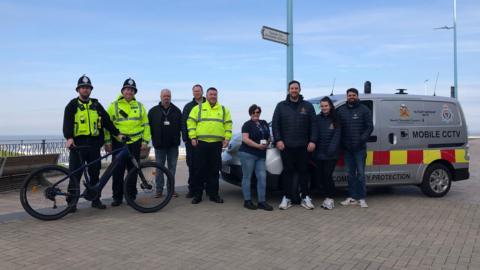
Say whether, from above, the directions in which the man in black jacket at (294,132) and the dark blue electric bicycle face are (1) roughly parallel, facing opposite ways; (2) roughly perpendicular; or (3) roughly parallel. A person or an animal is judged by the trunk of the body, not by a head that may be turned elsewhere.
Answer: roughly perpendicular

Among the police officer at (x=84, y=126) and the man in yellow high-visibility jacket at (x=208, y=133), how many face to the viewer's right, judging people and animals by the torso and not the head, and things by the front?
0

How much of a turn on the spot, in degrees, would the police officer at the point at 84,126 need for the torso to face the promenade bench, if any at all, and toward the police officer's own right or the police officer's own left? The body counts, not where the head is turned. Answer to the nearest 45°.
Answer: approximately 135° to the police officer's own right

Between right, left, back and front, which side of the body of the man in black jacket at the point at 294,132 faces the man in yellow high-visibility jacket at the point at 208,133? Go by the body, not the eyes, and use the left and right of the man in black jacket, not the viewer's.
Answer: right

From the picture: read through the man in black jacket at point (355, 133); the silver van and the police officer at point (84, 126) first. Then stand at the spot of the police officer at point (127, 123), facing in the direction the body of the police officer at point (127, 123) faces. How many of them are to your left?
2

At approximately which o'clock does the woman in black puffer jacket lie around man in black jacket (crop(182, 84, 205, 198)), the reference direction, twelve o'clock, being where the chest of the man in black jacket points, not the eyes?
The woman in black puffer jacket is roughly at 10 o'clock from the man in black jacket.

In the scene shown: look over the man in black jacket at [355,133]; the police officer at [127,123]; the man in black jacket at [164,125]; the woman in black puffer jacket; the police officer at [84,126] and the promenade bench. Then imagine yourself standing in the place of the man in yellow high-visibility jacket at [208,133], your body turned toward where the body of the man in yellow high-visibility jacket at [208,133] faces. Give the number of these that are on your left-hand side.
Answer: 2
